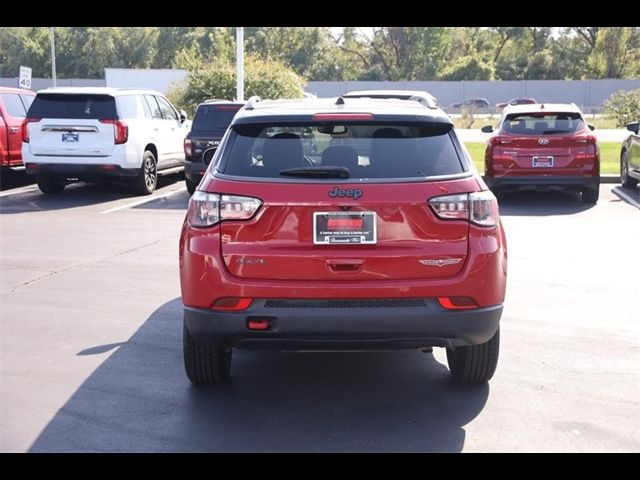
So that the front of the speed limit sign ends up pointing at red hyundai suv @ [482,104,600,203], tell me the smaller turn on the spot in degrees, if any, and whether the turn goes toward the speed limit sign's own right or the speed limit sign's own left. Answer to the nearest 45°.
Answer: approximately 45° to the speed limit sign's own left

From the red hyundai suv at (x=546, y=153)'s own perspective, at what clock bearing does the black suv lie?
The black suv is roughly at 9 o'clock from the red hyundai suv.

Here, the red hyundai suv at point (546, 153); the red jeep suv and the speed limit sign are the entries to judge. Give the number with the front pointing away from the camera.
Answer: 2

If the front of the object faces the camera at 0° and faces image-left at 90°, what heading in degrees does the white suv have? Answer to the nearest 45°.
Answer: approximately 225°

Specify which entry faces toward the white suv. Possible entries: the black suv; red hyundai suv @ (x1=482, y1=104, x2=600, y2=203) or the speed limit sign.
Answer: the speed limit sign

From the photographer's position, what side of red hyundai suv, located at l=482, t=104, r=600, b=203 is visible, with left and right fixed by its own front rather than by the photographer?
back

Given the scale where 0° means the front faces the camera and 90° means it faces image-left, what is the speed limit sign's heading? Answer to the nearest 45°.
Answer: approximately 0°

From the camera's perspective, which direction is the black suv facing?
away from the camera

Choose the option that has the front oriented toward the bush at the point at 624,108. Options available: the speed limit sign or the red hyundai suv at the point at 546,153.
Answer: the red hyundai suv

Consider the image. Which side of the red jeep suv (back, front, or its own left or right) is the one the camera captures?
back

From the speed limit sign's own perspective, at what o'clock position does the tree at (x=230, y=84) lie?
The tree is roughly at 9 o'clock from the speed limit sign.

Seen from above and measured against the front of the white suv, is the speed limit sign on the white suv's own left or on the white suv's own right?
on the white suv's own left

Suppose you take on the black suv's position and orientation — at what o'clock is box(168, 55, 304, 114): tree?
The tree is roughly at 12 o'clock from the black suv.

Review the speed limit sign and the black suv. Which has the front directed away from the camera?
the black suv
